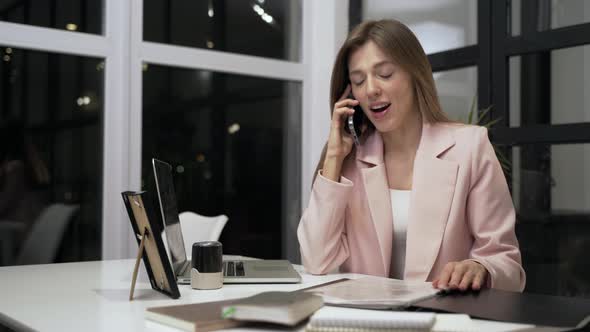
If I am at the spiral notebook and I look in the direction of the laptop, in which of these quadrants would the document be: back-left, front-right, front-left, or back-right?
front-right

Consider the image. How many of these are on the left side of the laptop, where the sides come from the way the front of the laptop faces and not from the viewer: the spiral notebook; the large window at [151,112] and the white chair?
2

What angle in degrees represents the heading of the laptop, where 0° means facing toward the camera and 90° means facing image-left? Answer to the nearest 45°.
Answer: approximately 270°

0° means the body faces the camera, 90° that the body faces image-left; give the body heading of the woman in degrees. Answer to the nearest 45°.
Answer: approximately 45°

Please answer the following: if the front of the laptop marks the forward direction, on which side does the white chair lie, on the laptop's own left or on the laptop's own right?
on the laptop's own left

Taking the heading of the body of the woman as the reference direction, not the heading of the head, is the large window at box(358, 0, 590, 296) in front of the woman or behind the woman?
behind

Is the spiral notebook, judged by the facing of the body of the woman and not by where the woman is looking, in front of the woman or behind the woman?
in front

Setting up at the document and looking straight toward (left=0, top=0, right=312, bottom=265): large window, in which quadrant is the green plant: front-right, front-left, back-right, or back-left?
front-right
